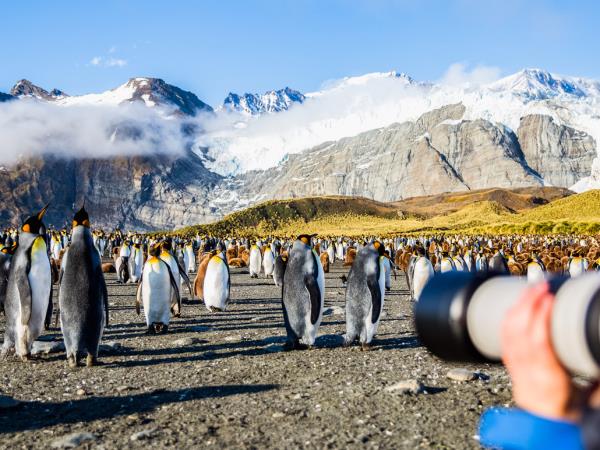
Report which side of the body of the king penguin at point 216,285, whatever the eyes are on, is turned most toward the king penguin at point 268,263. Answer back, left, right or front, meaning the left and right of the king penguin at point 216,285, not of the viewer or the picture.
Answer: back

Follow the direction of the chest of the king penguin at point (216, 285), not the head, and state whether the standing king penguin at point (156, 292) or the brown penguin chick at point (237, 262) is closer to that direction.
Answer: the standing king penguin

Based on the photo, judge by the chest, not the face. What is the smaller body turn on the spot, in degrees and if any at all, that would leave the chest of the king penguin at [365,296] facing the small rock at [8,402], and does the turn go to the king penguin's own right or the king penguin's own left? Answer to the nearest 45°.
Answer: approximately 180°

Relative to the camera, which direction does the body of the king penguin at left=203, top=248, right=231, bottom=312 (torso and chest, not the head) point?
toward the camera

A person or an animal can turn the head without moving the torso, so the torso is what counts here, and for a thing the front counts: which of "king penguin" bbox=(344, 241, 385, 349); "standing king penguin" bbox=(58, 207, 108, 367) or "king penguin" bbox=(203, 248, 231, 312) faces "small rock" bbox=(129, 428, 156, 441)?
"king penguin" bbox=(203, 248, 231, 312)

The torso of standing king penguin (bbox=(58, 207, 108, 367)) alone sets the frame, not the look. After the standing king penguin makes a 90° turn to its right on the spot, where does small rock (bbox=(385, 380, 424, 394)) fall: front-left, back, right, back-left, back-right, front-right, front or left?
front-right

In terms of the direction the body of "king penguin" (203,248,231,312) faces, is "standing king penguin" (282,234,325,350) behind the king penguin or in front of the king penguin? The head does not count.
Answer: in front

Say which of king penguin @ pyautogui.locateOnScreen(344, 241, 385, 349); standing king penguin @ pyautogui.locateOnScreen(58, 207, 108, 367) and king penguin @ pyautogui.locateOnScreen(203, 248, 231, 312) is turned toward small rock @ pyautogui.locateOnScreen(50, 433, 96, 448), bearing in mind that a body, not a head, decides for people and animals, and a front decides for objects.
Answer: king penguin @ pyautogui.locateOnScreen(203, 248, 231, 312)

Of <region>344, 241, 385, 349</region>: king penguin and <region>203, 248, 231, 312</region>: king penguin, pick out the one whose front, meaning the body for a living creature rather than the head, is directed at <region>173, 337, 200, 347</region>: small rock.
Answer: <region>203, 248, 231, 312</region>: king penguin

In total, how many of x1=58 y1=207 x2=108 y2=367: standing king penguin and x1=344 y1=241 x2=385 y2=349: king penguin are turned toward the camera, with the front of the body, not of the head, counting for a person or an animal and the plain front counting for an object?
0

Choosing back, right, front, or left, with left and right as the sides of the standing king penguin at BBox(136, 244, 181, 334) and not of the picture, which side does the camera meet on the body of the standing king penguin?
front

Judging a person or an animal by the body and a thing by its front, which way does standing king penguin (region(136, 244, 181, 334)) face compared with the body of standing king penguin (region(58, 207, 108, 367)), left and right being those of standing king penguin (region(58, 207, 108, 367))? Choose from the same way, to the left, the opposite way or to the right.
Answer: the opposite way

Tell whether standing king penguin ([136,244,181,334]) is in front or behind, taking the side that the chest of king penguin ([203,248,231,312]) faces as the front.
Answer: in front

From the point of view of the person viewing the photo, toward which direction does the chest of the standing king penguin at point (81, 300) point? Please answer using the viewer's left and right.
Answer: facing away from the viewer

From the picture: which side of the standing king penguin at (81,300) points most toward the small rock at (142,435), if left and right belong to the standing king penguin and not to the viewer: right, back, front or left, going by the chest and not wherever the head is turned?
back
